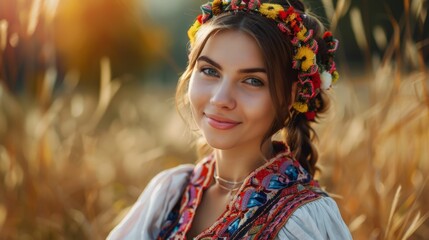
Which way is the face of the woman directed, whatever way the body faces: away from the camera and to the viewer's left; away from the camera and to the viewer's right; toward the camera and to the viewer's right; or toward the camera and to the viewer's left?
toward the camera and to the viewer's left
